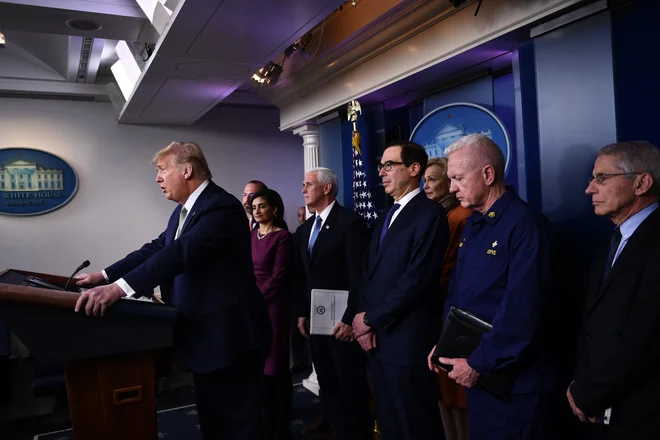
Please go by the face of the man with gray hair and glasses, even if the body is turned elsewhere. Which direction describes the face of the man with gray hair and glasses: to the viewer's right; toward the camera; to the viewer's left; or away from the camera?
to the viewer's left

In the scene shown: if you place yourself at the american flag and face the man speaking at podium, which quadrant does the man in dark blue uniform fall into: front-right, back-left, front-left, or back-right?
front-left

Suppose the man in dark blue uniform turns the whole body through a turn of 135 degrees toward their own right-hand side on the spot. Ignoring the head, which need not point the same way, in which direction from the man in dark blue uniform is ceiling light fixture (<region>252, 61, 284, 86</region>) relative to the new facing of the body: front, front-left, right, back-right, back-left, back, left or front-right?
front-left

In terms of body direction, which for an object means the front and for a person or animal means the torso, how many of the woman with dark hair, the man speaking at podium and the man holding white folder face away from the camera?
0

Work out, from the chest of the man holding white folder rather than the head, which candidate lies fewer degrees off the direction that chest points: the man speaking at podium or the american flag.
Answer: the man speaking at podium

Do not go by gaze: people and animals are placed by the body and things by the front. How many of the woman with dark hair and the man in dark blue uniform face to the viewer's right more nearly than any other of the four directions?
0

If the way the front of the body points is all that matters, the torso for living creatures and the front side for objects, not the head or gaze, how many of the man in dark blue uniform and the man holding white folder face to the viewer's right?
0

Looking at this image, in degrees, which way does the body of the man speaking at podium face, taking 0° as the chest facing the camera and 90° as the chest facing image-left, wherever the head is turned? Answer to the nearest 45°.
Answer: approximately 90°

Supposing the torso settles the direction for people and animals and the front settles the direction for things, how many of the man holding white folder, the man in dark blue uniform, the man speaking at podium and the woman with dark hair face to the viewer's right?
0

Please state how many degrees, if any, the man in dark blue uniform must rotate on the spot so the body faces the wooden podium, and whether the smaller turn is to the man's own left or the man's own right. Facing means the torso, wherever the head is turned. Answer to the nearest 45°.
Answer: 0° — they already face it

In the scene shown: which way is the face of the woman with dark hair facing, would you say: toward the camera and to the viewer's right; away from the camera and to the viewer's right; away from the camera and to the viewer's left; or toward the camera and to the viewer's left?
toward the camera and to the viewer's left

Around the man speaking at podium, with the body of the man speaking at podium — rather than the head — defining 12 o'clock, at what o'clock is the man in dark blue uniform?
The man in dark blue uniform is roughly at 7 o'clock from the man speaking at podium.

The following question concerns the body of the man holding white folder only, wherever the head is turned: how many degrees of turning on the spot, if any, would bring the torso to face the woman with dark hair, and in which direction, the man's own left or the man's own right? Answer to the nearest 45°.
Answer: approximately 90° to the man's own right
